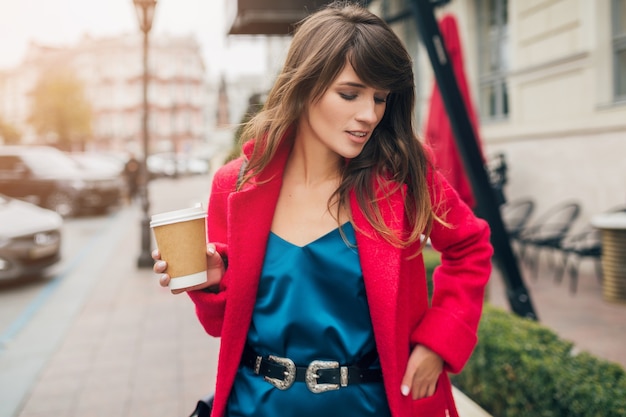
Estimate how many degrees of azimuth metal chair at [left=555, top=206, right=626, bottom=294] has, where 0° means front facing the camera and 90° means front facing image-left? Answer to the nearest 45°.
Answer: approximately 45°

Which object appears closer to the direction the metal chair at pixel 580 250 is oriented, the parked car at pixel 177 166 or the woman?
the woman

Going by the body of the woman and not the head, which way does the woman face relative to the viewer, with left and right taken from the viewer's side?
facing the viewer

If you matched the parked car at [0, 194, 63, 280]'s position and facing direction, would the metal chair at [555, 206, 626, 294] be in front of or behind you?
in front

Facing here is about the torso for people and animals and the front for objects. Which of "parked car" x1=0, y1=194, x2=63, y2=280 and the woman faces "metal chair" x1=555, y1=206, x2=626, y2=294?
the parked car

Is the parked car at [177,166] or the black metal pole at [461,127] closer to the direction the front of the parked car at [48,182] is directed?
the black metal pole

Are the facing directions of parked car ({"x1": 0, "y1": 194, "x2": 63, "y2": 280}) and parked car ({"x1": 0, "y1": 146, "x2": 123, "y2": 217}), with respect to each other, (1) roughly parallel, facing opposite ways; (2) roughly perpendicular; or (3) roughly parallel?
roughly parallel

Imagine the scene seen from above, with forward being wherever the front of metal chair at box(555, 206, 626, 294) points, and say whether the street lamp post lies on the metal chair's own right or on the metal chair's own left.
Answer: on the metal chair's own right

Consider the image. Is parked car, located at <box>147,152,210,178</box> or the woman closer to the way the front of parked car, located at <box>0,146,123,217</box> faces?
the woman

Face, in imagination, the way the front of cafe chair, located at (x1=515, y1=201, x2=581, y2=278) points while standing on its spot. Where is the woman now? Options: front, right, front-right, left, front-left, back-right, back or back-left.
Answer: front-left

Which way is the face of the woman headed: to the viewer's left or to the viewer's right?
to the viewer's right

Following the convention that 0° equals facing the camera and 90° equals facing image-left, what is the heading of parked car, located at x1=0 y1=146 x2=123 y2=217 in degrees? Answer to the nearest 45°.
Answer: approximately 315°

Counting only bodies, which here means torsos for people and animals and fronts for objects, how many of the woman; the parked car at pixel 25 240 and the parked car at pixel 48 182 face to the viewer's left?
0

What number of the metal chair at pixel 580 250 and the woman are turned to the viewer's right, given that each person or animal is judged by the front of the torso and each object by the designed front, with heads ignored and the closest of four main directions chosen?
0

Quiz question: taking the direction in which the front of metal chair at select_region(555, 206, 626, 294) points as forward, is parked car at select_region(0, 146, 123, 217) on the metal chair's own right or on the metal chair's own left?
on the metal chair's own right

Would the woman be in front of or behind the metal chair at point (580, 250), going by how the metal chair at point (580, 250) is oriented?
in front

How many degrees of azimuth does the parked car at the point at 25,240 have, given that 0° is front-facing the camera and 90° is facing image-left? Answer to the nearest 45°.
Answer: approximately 315°
